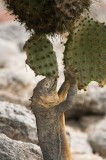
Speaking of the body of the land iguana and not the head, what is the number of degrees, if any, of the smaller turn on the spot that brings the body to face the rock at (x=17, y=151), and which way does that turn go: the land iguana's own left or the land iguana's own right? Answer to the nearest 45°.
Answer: approximately 135° to the land iguana's own left

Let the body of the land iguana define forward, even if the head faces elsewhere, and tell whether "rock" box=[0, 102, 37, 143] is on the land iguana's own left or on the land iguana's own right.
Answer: on the land iguana's own left
